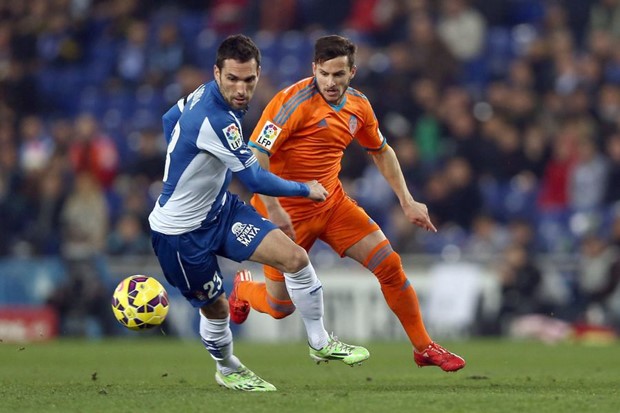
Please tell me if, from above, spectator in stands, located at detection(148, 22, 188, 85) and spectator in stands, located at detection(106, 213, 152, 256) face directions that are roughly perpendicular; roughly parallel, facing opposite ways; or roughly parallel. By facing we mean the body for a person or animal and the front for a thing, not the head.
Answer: roughly parallel

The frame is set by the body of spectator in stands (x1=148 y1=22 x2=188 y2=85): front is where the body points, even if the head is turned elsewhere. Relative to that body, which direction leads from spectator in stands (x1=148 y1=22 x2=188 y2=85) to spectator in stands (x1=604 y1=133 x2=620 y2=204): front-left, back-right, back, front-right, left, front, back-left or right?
front-left

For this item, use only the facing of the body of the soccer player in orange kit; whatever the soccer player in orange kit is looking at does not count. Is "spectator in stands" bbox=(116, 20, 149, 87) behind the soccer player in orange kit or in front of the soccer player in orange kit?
behind

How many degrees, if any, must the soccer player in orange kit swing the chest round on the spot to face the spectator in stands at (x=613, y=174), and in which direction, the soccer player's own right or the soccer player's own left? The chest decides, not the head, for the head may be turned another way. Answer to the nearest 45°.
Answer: approximately 90° to the soccer player's own left

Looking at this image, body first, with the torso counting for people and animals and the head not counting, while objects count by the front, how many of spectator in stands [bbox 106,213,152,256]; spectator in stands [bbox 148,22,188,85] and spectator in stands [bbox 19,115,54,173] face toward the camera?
3

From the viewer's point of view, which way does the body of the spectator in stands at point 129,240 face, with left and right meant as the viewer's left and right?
facing the viewer

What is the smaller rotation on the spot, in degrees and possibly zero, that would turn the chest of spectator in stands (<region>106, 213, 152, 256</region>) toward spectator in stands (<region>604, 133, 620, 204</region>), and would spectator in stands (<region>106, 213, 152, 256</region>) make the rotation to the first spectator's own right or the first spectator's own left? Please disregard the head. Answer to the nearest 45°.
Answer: approximately 90° to the first spectator's own left

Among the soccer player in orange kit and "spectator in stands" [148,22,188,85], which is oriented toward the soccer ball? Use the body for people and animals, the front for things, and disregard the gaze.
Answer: the spectator in stands

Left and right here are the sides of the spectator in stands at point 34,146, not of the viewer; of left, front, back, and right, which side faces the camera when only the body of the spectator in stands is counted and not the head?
front

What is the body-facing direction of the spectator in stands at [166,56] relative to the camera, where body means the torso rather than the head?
toward the camera
